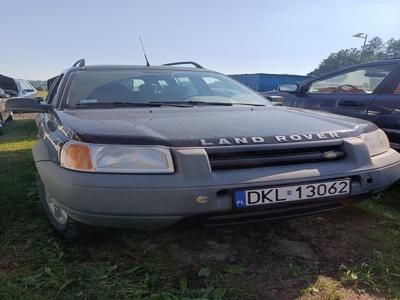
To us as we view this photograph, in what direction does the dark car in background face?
facing away from the viewer and to the left of the viewer
